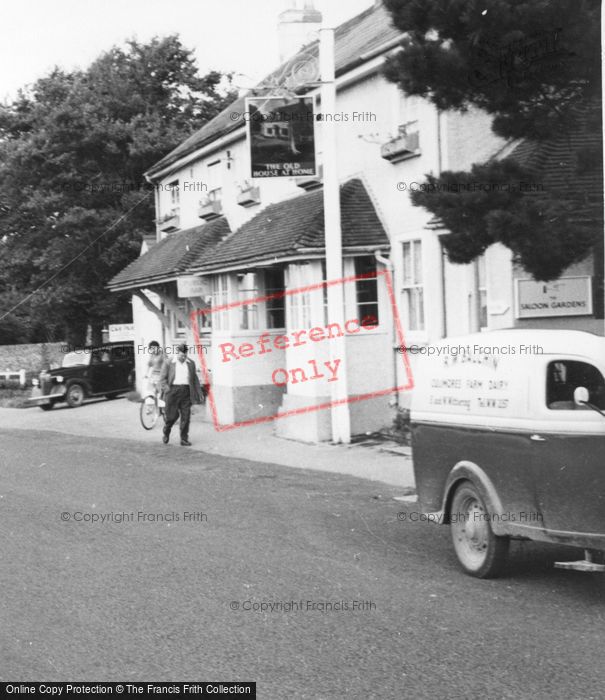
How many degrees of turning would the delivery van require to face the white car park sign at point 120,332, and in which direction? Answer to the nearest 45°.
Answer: approximately 180°

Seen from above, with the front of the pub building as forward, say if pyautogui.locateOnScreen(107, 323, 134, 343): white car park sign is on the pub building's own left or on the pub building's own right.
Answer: on the pub building's own right

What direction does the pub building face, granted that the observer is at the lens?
facing the viewer and to the left of the viewer

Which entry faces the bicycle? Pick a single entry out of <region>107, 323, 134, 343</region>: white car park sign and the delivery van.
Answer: the white car park sign

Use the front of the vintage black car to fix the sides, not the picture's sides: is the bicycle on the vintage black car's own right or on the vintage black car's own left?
on the vintage black car's own left

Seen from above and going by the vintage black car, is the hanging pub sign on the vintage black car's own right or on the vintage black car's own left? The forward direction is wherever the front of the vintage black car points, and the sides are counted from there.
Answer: on the vintage black car's own left

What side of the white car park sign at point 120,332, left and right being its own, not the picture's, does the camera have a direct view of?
front

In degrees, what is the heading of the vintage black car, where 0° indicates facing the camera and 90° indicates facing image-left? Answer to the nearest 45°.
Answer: approximately 45°

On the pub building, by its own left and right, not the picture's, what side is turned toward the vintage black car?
right

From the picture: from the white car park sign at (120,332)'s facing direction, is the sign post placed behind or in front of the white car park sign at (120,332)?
in front

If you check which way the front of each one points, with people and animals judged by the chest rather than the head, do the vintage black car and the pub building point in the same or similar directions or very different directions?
same or similar directions

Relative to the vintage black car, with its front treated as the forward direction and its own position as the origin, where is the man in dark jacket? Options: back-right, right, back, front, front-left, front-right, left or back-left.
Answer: front-left
